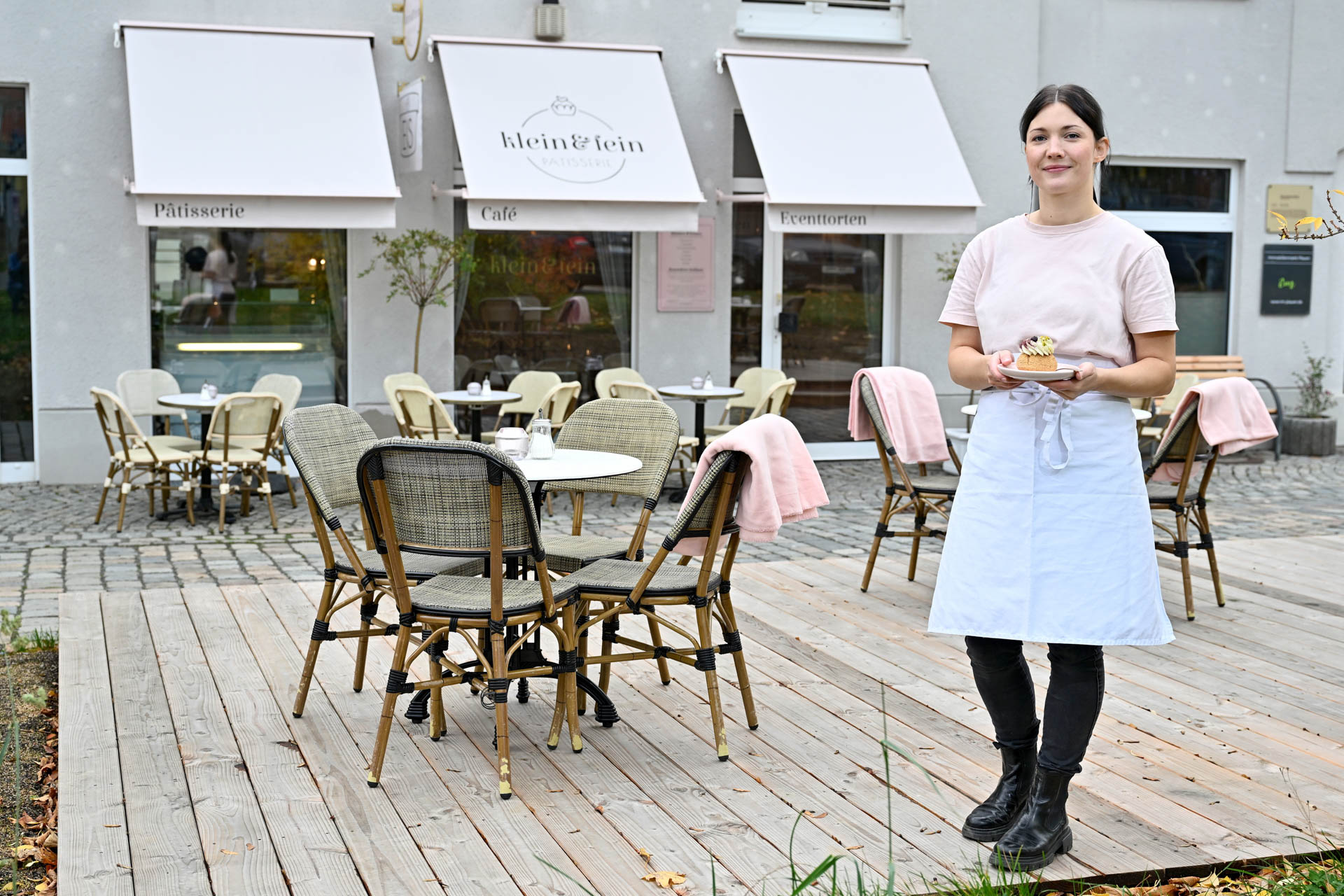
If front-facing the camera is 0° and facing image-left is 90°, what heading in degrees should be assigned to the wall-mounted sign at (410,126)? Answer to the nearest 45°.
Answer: approximately 45°

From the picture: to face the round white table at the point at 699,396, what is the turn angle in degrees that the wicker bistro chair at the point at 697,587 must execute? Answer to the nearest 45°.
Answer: approximately 45° to its right

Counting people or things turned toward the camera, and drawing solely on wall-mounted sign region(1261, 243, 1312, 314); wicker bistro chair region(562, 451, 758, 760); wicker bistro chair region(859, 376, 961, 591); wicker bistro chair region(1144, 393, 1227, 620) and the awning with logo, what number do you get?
2

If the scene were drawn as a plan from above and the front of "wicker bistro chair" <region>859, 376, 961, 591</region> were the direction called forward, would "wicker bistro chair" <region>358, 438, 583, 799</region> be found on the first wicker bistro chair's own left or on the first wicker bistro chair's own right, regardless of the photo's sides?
on the first wicker bistro chair's own right

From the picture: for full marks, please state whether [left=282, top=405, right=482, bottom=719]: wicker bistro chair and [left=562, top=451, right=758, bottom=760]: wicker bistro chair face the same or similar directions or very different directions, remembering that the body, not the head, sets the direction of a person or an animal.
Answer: very different directions

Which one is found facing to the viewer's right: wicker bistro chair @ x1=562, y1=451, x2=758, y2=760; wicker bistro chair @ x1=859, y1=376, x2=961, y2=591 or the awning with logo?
wicker bistro chair @ x1=859, y1=376, x2=961, y2=591

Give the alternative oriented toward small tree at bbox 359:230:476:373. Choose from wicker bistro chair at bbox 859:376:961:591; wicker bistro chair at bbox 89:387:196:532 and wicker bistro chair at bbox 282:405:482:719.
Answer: wicker bistro chair at bbox 89:387:196:532

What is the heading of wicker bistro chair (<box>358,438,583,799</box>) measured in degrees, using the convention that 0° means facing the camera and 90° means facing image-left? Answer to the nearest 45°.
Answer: approximately 225°

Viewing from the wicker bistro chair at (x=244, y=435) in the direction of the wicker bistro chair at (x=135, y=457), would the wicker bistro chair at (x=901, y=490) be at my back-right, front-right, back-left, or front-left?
back-left

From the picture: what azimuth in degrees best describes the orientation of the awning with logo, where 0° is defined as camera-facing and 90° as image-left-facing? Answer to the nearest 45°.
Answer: approximately 0°
